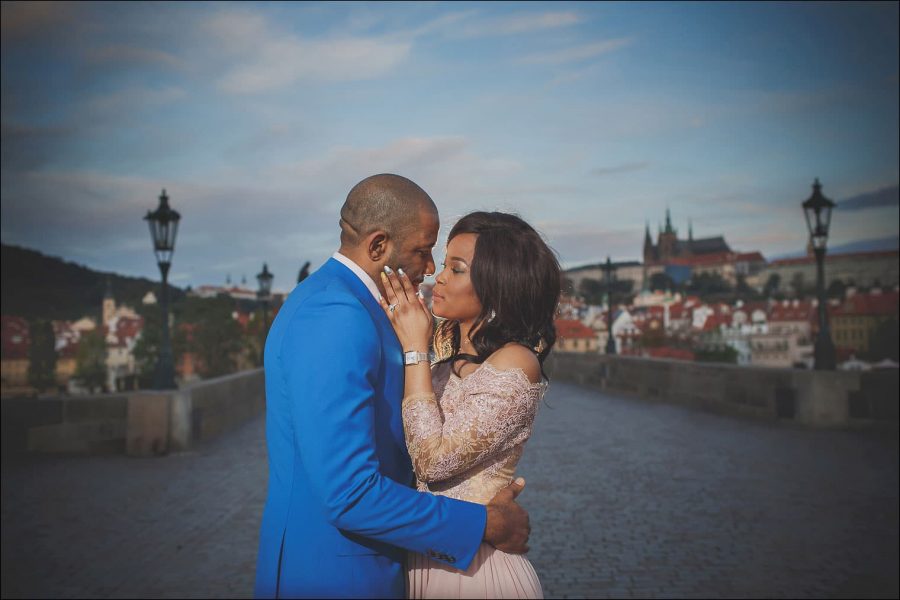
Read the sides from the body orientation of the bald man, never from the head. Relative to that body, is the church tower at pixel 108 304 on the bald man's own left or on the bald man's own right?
on the bald man's own left

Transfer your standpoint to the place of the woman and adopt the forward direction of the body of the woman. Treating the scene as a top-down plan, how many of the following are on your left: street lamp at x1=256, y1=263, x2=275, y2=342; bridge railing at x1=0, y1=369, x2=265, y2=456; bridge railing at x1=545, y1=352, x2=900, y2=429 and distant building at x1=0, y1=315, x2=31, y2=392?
0

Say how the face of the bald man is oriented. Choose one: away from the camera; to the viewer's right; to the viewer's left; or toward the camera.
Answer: to the viewer's right

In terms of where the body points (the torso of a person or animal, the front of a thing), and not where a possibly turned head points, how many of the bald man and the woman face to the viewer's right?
1

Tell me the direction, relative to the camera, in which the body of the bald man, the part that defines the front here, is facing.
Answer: to the viewer's right

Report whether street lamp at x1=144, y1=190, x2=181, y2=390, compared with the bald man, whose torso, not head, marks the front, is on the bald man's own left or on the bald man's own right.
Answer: on the bald man's own left

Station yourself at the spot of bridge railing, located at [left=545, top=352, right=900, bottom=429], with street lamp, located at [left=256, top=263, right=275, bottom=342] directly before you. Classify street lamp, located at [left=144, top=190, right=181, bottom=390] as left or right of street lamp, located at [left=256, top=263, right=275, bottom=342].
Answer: left

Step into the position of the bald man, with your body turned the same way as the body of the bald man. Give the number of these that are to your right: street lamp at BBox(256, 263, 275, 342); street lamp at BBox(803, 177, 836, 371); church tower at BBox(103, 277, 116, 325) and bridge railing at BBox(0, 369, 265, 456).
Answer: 0

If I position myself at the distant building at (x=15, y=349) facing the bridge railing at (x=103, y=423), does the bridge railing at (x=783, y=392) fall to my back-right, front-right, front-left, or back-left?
front-left

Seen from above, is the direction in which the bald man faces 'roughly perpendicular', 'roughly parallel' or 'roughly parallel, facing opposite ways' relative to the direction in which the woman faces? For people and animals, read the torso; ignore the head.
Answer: roughly parallel, facing opposite ways

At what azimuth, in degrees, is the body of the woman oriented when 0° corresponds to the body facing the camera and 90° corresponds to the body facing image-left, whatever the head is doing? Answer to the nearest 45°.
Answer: approximately 90°

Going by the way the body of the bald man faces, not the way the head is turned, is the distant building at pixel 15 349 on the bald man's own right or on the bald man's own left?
on the bald man's own left

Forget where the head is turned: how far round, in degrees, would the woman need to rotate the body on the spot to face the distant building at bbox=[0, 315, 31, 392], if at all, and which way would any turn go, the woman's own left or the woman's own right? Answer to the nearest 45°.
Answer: approximately 45° to the woman's own right
